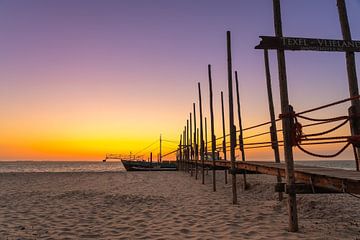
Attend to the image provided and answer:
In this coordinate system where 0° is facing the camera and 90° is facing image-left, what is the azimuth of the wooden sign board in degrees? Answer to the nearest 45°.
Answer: approximately 0°
